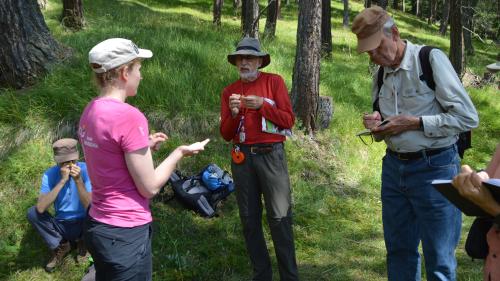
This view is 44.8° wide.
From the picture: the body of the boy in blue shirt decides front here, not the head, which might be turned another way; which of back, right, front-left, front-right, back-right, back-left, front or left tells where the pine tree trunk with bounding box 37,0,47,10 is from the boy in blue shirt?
back

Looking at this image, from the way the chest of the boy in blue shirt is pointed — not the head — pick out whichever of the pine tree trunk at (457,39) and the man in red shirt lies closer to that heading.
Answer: the man in red shirt

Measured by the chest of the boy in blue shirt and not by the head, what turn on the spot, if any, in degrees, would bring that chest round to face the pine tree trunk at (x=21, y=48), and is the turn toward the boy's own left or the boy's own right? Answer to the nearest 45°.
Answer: approximately 180°

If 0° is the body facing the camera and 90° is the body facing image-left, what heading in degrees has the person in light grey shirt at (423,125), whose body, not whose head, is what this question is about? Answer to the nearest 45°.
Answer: approximately 45°

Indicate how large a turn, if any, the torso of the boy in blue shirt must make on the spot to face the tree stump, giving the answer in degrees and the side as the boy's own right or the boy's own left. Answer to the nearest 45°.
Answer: approximately 135° to the boy's own left

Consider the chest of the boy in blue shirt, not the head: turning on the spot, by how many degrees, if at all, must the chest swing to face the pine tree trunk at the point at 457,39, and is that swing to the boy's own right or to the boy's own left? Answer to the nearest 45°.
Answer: approximately 135° to the boy's own left

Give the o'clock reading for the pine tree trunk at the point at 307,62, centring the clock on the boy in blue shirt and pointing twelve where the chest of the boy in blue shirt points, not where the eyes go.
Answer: The pine tree trunk is roughly at 8 o'clock from the boy in blue shirt.

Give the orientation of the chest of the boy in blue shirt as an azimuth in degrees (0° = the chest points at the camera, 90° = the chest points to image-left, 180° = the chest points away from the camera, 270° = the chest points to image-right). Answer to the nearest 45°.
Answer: approximately 0°

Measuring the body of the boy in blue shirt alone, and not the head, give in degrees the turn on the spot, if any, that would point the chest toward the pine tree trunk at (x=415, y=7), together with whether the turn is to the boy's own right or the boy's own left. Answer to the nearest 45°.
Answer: approximately 135° to the boy's own left
